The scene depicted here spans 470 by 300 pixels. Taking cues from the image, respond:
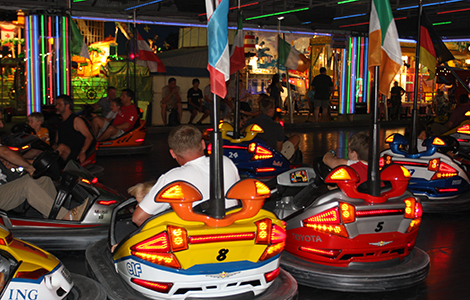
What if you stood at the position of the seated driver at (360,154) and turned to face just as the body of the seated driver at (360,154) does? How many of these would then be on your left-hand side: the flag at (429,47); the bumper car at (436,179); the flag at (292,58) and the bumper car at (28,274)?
1

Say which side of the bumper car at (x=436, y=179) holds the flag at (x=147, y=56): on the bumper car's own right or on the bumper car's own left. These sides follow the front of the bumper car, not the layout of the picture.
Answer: on the bumper car's own left

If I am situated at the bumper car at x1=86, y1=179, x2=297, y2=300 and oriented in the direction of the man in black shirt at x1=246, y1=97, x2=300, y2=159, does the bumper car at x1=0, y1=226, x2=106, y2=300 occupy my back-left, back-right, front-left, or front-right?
back-left

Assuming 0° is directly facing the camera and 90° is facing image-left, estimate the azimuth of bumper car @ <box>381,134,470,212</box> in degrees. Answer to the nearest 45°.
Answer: approximately 225°

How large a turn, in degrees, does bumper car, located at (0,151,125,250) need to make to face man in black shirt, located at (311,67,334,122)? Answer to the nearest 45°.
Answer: approximately 45° to its left

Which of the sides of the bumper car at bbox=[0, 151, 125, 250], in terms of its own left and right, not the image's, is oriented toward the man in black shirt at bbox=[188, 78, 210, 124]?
left

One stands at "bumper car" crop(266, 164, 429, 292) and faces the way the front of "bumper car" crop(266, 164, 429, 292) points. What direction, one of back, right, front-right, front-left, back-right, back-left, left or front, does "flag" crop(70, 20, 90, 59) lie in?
front

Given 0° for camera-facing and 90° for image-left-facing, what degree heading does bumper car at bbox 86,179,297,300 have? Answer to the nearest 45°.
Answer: approximately 135°
